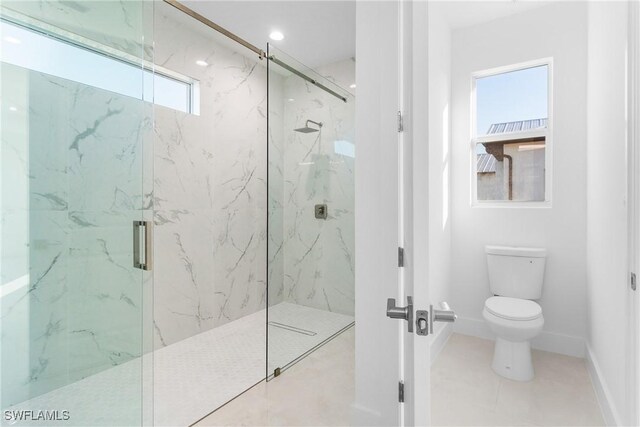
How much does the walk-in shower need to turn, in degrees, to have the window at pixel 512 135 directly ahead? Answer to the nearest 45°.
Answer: approximately 45° to its left

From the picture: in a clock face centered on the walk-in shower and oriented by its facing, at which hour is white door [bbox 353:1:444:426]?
The white door is roughly at 12 o'clock from the walk-in shower.

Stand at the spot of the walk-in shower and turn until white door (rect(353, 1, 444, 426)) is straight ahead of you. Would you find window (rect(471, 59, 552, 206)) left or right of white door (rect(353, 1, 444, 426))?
left

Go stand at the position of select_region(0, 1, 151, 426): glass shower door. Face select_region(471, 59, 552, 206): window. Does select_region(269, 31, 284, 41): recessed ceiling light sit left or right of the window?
left

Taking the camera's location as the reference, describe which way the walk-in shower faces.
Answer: facing the viewer and to the right of the viewer

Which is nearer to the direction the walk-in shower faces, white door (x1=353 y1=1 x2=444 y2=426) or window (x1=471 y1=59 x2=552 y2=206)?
the white door

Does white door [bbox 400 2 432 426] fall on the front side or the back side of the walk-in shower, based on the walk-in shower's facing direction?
on the front side

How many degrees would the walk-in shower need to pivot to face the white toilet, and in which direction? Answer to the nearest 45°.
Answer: approximately 45° to its left
